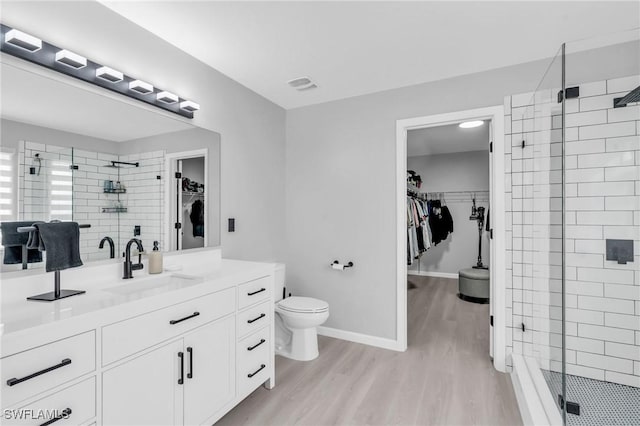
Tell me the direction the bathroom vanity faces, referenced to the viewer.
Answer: facing the viewer and to the right of the viewer

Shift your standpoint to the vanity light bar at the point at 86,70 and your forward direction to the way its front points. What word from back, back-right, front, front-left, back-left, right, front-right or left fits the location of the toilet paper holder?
front-left

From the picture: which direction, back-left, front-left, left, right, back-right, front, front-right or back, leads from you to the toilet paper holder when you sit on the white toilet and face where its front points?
left

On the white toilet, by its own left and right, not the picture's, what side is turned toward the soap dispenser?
right

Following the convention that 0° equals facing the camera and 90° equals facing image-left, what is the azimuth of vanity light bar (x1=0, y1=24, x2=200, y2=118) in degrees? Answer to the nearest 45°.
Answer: approximately 315°

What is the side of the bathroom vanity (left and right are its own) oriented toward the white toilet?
left

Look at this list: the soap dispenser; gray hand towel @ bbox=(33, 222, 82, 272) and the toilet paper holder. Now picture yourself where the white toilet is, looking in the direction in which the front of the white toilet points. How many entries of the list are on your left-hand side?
1

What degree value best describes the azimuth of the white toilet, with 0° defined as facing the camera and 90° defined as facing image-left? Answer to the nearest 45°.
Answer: approximately 315°
